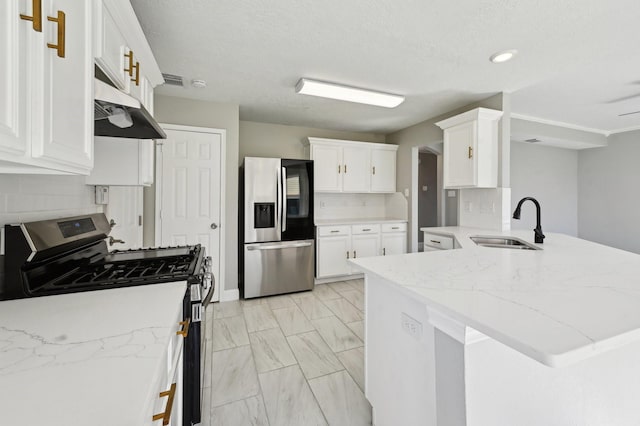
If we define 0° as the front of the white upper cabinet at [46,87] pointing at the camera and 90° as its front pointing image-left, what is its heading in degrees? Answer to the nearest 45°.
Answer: approximately 315°

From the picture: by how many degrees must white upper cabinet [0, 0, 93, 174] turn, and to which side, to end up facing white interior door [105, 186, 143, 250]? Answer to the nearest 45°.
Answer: approximately 135° to its left

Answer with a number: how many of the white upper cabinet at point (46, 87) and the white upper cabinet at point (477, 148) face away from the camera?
0

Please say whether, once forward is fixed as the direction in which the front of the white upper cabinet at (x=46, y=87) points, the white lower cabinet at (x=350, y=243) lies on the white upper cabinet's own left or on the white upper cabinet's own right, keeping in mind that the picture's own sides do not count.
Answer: on the white upper cabinet's own left

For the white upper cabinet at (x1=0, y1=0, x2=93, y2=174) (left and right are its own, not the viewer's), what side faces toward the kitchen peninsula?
front

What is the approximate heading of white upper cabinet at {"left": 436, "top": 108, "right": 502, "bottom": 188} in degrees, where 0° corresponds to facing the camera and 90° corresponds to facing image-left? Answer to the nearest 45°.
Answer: approximately 45°

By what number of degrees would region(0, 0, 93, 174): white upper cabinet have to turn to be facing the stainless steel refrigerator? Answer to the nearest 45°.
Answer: approximately 90° to its left

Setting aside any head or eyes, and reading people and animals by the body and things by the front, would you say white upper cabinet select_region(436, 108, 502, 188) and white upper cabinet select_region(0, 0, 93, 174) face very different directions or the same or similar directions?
very different directions
